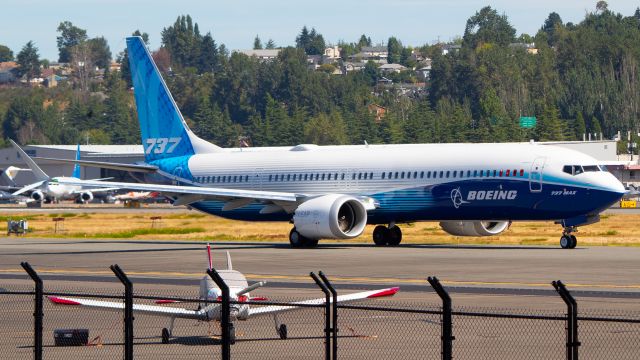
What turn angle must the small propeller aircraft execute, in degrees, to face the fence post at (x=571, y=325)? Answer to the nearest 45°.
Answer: approximately 45° to its left

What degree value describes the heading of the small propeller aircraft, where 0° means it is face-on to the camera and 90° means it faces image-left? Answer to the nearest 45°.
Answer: approximately 0°
